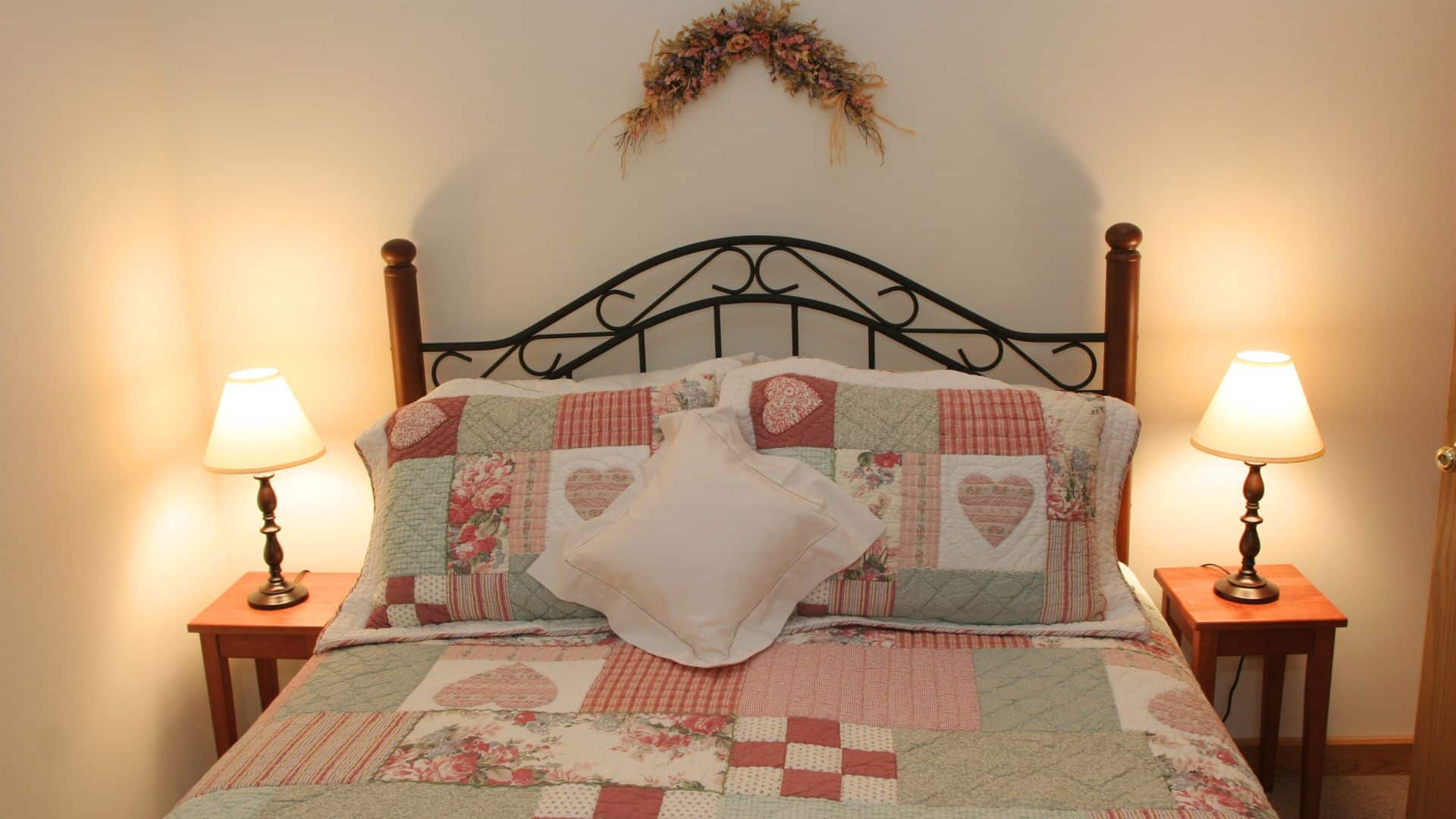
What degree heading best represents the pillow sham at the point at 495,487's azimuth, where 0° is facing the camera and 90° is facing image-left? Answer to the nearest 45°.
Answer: approximately 0°

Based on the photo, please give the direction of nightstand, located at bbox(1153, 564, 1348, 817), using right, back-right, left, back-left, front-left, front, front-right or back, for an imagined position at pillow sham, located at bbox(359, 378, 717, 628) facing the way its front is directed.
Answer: left

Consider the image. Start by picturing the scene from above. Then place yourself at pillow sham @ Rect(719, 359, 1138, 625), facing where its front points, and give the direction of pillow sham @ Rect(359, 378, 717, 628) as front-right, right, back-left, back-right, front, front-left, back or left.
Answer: right

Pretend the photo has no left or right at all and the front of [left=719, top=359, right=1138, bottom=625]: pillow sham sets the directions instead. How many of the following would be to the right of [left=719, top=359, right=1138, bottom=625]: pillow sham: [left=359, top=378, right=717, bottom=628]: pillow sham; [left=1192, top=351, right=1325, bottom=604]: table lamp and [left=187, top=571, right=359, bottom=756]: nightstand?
2

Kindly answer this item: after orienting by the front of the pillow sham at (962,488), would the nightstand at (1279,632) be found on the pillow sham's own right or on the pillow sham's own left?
on the pillow sham's own left

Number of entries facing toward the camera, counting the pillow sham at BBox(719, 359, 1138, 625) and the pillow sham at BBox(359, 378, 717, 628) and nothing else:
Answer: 2

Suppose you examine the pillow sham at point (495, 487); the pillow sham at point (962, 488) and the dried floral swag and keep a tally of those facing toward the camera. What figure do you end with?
3
